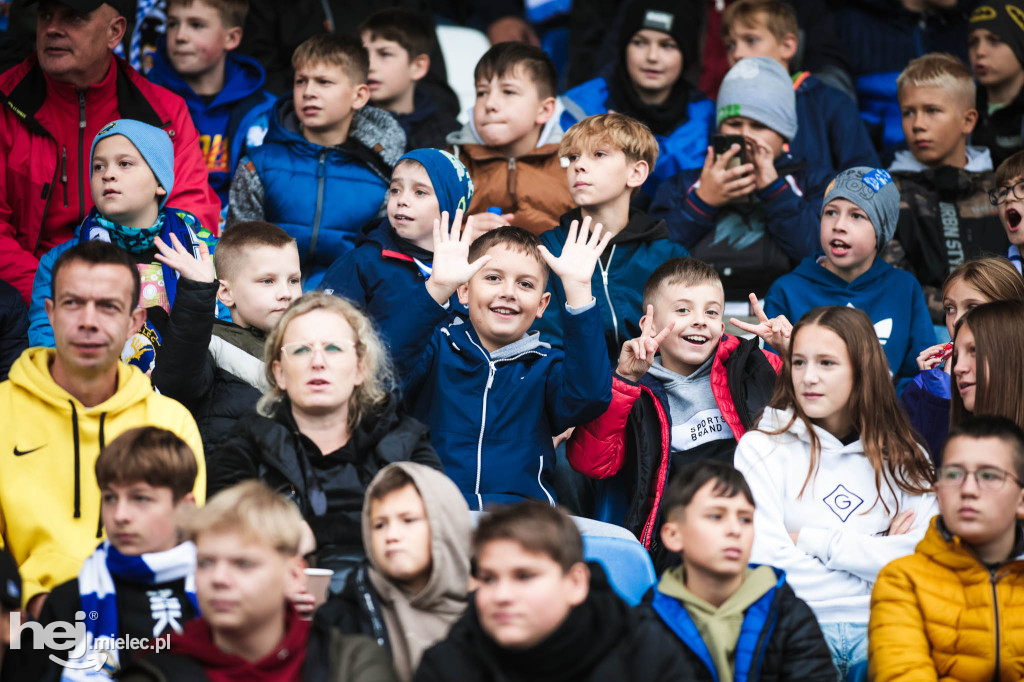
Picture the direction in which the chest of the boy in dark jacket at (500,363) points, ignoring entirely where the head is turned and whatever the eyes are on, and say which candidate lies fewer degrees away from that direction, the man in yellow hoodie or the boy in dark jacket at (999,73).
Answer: the man in yellow hoodie

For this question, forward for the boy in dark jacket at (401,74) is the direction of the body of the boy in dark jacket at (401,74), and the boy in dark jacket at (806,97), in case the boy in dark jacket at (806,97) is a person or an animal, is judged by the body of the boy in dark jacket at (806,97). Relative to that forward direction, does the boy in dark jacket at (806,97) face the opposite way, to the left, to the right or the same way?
the same way

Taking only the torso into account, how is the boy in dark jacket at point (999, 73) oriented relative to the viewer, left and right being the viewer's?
facing the viewer and to the left of the viewer

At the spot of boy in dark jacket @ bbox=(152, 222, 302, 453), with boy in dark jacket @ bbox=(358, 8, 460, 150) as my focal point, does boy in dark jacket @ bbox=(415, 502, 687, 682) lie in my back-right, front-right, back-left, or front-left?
back-right

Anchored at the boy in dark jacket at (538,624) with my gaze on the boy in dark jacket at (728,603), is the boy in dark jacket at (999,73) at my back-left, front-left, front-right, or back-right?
front-left

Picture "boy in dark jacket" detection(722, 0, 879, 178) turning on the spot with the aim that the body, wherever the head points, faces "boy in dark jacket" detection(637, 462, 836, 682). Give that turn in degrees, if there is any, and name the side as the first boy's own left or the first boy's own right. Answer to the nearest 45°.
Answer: approximately 45° to the first boy's own left

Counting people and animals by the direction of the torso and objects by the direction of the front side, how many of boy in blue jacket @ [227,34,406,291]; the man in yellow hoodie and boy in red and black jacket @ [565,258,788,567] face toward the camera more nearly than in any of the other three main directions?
3

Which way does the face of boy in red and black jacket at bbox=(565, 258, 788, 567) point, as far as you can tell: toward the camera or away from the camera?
toward the camera

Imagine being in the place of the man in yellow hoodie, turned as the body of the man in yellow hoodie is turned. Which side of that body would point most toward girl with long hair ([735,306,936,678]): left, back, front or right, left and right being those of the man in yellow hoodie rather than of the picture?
left

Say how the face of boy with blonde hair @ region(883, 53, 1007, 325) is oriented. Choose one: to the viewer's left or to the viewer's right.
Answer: to the viewer's left

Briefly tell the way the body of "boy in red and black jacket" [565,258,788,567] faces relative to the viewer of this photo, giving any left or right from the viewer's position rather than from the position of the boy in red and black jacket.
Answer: facing the viewer

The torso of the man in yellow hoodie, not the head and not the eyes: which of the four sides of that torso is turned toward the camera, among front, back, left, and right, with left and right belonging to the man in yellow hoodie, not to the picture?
front

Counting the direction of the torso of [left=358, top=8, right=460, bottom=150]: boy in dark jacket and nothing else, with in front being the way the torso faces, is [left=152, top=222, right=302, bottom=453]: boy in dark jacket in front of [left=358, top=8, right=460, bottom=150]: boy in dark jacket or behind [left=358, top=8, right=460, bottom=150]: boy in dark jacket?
in front

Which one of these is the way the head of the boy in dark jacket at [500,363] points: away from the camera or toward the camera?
toward the camera

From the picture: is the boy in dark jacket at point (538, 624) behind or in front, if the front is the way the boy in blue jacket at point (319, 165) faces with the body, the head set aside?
in front
